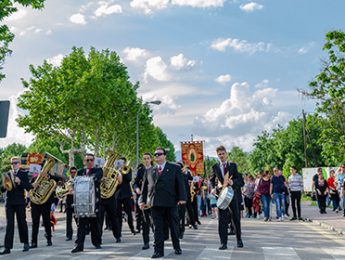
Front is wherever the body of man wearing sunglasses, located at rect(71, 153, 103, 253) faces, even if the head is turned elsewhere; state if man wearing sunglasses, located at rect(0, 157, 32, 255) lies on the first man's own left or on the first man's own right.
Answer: on the first man's own right

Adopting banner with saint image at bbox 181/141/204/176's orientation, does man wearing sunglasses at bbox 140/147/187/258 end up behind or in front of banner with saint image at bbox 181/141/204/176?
in front

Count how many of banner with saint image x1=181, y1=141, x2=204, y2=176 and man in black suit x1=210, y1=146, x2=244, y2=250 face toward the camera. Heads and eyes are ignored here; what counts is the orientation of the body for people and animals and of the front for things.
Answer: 2

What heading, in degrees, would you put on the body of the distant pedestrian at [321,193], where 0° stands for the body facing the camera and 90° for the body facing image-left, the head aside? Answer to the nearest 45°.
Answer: approximately 0°

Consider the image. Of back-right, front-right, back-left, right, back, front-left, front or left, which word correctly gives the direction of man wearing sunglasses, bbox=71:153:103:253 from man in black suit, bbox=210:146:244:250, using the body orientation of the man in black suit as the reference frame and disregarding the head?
right

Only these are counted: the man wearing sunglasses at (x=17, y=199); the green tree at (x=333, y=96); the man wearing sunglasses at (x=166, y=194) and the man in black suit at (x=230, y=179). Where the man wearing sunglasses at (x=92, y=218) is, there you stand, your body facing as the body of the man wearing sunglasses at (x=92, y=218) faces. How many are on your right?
1

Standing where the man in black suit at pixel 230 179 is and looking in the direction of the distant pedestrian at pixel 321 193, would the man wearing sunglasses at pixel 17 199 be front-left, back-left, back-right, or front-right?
back-left
